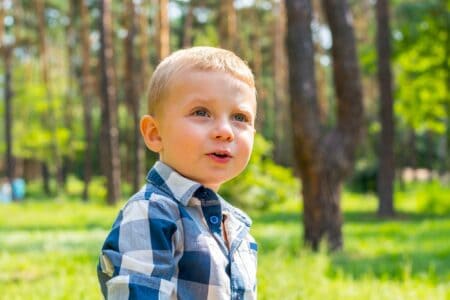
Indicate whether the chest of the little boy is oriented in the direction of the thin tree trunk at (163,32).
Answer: no

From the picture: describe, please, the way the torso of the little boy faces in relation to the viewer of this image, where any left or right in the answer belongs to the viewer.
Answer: facing the viewer and to the right of the viewer

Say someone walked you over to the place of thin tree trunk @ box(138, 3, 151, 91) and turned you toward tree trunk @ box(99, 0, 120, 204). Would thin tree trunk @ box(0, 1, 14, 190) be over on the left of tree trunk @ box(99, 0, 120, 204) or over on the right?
right

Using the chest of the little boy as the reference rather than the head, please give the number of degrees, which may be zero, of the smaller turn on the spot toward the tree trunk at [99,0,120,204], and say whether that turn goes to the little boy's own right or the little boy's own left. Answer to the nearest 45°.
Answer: approximately 135° to the little boy's own left

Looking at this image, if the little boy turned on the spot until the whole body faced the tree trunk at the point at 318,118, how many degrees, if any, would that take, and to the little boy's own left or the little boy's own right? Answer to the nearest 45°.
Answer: approximately 135° to the little boy's own left

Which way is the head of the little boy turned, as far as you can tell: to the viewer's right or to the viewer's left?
to the viewer's right

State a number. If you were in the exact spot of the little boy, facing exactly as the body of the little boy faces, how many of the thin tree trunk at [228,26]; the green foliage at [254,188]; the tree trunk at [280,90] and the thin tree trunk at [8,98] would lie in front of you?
0

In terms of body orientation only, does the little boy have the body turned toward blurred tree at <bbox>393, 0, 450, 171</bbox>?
no

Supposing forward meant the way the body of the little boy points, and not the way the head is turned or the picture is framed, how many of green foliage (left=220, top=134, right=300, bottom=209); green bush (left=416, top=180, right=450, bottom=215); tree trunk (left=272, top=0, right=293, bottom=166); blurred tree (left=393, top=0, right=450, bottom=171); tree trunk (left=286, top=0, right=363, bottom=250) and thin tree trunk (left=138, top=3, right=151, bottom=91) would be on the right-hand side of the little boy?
0

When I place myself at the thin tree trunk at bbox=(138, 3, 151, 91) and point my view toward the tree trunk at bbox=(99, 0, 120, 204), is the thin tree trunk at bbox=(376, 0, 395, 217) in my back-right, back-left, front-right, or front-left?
front-left

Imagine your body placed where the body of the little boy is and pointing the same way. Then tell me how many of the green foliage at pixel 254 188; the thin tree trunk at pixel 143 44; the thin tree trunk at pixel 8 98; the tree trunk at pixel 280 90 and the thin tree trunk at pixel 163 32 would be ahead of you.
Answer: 0

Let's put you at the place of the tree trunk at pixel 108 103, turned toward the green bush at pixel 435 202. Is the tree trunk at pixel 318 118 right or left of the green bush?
right

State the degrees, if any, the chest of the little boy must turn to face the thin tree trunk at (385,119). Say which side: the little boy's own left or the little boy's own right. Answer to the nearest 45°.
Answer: approximately 135° to the little boy's own left

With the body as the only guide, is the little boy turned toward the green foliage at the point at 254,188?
no

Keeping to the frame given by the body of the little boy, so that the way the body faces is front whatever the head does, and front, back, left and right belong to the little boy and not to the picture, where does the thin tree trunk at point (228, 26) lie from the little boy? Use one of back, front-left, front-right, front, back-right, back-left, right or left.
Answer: back-left

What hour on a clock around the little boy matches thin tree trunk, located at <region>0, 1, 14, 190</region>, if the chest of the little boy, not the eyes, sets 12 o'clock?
The thin tree trunk is roughly at 7 o'clock from the little boy.

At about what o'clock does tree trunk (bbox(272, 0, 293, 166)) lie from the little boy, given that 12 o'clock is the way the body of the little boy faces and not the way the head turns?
The tree trunk is roughly at 8 o'clock from the little boy.
